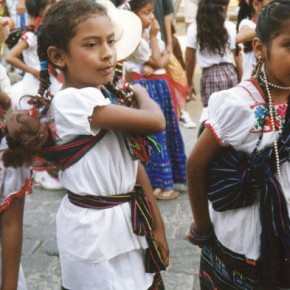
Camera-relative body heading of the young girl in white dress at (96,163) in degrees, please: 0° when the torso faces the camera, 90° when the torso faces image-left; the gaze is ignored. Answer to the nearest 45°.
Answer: approximately 315°

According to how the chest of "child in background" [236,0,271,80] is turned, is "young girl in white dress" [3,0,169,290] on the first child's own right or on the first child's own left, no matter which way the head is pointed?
on the first child's own right

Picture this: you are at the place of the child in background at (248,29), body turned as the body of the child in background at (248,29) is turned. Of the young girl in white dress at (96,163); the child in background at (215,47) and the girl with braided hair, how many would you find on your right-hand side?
2

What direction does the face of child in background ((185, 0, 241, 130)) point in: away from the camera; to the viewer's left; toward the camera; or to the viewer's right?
away from the camera

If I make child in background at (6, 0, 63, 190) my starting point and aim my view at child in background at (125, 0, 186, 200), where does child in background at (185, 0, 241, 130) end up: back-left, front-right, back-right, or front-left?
front-left

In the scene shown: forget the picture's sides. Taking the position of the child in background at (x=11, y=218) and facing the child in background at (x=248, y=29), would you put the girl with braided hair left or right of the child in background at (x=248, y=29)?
right
